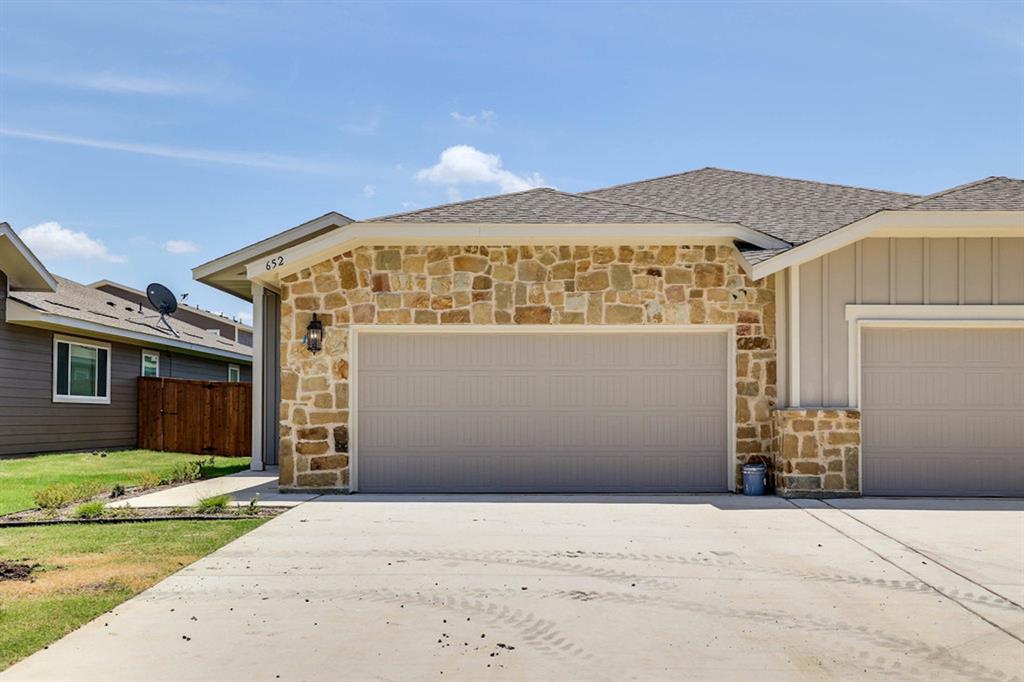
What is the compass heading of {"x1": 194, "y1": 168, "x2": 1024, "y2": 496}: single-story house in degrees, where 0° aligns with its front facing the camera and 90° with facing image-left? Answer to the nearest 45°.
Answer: approximately 0°

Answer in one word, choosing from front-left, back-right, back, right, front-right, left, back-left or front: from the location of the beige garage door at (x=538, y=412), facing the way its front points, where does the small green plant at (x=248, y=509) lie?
front-right

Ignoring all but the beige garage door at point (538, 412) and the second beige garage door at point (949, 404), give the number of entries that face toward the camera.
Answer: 2

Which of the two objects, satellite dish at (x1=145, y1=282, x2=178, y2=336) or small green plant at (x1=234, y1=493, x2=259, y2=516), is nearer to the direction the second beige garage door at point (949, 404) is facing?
the small green plant

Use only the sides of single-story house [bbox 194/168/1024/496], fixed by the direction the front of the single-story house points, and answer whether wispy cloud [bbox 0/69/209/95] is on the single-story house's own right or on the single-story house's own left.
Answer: on the single-story house's own right

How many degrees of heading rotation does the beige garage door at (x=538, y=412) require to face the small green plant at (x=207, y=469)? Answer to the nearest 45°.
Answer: approximately 135° to its right
